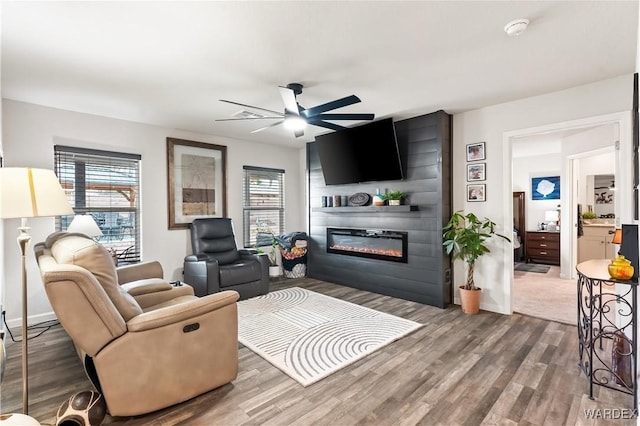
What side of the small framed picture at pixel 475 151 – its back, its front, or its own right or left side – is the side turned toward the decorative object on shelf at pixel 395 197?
right

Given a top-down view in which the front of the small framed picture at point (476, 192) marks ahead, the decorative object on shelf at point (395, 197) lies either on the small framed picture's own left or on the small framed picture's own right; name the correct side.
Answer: on the small framed picture's own right

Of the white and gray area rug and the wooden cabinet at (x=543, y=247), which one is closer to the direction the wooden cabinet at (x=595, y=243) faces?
the white and gray area rug

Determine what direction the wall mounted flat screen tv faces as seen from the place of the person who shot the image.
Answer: facing the viewer and to the left of the viewer

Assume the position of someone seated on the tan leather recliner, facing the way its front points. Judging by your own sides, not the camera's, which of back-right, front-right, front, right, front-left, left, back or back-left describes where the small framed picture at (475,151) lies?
front

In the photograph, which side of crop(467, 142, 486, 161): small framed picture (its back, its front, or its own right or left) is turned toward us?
front

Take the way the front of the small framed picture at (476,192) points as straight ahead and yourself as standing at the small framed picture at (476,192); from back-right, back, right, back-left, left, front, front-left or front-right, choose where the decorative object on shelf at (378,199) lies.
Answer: right

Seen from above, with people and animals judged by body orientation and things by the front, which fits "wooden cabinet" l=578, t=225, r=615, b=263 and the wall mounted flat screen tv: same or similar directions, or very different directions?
same or similar directions

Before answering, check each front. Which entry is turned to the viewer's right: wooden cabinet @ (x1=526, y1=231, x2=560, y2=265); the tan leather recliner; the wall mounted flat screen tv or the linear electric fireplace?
the tan leather recliner

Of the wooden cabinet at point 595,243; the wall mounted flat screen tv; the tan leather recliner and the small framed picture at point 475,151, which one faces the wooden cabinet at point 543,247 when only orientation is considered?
the tan leather recliner

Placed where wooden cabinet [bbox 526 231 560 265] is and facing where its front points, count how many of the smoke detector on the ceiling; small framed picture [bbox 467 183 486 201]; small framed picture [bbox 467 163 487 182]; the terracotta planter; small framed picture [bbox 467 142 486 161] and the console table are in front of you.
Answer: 6

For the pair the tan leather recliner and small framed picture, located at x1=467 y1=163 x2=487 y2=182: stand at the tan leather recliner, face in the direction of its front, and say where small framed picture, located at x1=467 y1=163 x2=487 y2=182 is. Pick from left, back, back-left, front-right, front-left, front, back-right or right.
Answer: front

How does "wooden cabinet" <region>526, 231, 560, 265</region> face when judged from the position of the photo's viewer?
facing the viewer

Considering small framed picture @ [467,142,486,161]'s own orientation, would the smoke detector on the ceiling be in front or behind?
in front

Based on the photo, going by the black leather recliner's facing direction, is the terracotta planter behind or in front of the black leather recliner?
in front

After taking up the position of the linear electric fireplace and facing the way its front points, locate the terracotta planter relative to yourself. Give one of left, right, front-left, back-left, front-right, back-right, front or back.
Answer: left
